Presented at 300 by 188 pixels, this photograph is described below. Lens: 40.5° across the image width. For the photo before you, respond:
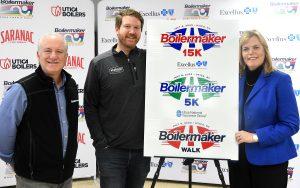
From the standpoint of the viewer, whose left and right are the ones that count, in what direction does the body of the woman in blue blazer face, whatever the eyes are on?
facing the viewer and to the left of the viewer

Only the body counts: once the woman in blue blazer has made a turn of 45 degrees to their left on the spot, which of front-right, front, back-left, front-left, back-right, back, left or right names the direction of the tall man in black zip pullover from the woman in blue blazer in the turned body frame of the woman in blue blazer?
right

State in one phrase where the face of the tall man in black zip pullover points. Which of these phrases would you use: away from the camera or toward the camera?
toward the camera
